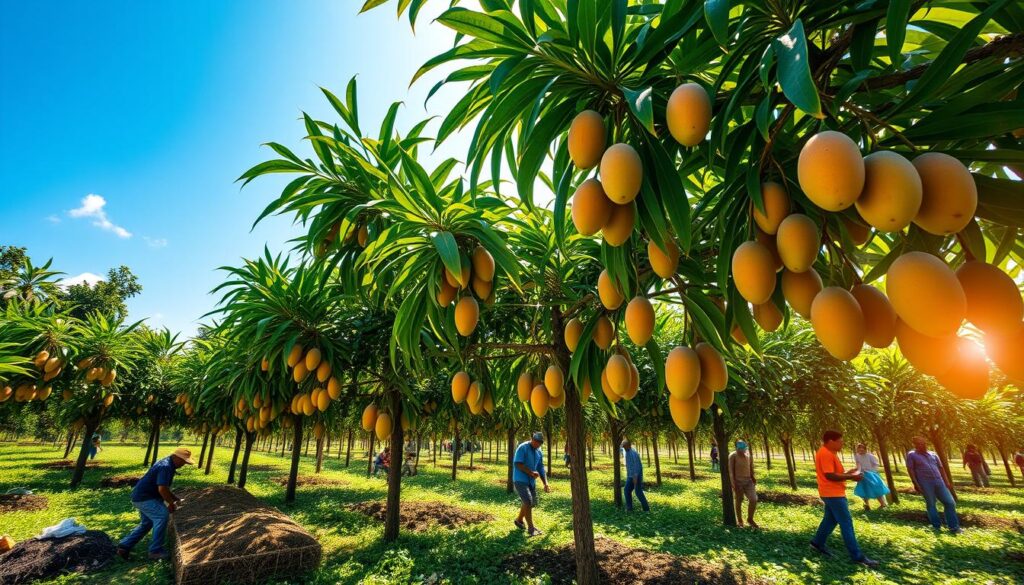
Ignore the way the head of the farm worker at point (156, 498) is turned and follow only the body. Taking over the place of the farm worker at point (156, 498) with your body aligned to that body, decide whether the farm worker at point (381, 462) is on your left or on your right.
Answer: on your left

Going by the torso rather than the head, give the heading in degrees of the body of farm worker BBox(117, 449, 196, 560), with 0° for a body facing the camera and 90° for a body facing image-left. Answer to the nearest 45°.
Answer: approximately 270°

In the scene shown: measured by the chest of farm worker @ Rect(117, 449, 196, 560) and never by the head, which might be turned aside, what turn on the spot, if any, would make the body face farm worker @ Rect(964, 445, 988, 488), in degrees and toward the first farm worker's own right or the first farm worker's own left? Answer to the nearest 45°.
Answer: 0° — they already face them

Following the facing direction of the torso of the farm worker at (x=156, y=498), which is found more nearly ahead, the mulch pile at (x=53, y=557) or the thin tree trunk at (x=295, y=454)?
the thin tree trunk

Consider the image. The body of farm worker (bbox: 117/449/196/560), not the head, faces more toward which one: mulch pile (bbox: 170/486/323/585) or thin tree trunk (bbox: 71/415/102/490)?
the mulch pile

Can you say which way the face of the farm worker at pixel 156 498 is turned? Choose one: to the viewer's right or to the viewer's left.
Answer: to the viewer's right
